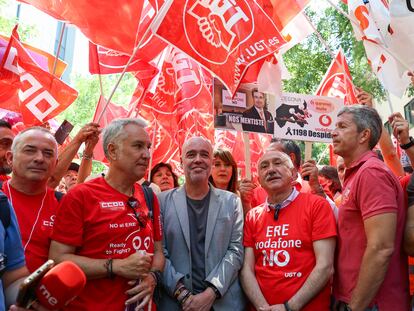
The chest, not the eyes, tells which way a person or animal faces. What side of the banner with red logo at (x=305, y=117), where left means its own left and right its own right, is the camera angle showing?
front

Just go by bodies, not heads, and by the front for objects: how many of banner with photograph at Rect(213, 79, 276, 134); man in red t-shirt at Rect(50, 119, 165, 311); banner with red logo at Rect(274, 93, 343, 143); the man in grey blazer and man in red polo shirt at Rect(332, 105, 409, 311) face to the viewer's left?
1

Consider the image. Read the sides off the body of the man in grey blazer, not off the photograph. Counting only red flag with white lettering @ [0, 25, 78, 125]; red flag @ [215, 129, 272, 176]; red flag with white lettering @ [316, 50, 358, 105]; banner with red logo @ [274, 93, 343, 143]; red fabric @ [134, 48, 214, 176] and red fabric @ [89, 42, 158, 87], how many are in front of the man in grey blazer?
0

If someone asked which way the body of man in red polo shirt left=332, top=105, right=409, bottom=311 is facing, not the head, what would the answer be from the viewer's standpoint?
to the viewer's left

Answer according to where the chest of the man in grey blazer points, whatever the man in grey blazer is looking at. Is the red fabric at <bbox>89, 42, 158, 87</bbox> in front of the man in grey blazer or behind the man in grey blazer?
behind

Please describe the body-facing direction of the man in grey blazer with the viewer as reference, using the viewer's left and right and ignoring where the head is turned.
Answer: facing the viewer

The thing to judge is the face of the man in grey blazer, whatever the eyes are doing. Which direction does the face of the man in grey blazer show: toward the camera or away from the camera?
toward the camera

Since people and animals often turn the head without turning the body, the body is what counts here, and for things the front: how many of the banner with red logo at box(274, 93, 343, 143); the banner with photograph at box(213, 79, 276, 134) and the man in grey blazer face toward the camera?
3

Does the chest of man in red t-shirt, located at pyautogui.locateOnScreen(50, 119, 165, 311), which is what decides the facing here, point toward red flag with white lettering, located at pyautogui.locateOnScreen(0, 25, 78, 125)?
no

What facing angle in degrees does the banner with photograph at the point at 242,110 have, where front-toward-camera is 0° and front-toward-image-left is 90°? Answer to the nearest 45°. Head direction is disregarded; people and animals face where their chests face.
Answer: approximately 0°

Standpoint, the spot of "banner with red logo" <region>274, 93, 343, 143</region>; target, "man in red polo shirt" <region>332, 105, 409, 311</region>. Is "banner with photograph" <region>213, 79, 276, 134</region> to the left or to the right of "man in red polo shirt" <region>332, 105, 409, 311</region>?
right

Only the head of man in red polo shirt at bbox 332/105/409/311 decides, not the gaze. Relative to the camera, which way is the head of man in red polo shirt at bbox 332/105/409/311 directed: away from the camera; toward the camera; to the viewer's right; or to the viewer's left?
to the viewer's left

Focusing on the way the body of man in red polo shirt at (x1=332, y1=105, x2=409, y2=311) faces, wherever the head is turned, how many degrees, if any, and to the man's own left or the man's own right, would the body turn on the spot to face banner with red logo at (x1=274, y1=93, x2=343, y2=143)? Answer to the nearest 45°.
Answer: approximately 90° to the man's own right

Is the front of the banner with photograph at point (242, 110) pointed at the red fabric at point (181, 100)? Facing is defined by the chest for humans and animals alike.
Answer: no

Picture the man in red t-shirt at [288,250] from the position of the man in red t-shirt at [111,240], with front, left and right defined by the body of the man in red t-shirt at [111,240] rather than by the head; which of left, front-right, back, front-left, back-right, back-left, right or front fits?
front-left

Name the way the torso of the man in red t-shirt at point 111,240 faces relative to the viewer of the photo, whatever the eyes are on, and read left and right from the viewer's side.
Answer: facing the viewer and to the right of the viewer
